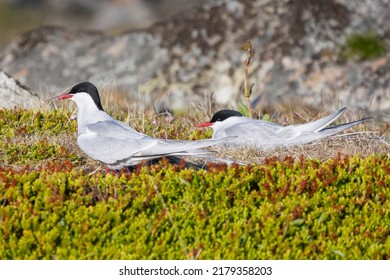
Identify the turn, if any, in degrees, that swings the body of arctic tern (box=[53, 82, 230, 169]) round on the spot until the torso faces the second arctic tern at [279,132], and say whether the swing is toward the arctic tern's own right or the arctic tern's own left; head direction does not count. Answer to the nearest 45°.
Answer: approximately 135° to the arctic tern's own right

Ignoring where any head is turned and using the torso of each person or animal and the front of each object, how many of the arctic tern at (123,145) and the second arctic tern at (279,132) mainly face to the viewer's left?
2

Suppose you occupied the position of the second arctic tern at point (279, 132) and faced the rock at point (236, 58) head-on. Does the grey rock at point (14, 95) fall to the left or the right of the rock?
left

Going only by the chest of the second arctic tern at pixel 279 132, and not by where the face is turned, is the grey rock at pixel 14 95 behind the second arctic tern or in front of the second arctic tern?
in front

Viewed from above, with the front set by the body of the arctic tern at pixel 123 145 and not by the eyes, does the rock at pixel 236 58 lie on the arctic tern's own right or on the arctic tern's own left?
on the arctic tern's own right

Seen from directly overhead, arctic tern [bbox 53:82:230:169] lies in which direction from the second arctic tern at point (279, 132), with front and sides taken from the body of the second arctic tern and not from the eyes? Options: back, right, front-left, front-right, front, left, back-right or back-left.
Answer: front-left

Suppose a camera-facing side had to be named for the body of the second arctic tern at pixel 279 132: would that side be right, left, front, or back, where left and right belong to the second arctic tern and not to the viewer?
left

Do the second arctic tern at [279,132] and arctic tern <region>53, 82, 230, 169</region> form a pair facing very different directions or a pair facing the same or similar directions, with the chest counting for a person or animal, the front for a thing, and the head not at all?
same or similar directions

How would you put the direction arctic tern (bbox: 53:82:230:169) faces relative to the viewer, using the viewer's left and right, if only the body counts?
facing to the left of the viewer

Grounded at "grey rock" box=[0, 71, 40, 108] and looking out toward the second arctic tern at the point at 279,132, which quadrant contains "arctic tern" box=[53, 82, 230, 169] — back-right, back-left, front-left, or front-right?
front-right
